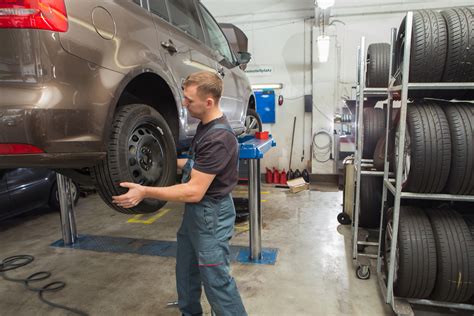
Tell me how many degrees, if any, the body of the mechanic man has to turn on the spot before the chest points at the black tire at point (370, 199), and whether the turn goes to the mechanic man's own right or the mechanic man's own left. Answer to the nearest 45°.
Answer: approximately 135° to the mechanic man's own right

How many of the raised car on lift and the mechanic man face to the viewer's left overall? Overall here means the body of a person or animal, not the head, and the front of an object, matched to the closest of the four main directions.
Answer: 1

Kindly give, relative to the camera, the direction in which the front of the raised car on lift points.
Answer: facing away from the viewer and to the right of the viewer

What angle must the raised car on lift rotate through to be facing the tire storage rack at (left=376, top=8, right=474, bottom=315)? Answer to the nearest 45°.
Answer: approximately 45° to its right

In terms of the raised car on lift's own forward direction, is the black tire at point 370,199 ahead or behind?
ahead

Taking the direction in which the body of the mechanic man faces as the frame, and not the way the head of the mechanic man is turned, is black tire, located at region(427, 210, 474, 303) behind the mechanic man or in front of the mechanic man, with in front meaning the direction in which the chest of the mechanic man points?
behind

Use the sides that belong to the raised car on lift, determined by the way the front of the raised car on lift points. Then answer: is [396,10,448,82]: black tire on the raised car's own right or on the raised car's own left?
on the raised car's own right

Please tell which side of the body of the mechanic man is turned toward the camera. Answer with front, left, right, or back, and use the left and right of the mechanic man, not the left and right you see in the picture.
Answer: left

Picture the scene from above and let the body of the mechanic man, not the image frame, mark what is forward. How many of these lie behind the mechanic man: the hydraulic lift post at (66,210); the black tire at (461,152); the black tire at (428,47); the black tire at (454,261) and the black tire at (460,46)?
4

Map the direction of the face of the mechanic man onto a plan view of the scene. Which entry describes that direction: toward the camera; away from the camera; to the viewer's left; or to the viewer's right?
to the viewer's left

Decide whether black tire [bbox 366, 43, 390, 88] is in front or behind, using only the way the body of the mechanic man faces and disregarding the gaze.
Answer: behind

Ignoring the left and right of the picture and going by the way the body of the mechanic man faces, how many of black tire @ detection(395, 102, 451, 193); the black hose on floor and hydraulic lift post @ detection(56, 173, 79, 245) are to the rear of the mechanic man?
1

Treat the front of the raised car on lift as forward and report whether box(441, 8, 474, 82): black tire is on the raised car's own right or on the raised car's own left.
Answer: on the raised car's own right
